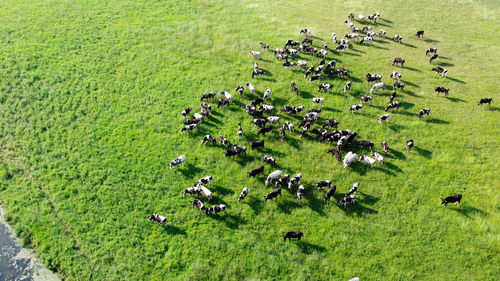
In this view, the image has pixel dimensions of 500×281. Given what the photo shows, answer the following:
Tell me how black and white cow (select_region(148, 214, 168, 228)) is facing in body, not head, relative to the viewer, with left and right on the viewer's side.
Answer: facing to the left of the viewer

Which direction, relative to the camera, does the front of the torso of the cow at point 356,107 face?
to the viewer's left

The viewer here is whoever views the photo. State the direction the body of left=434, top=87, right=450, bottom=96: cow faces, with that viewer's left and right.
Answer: facing to the left of the viewer

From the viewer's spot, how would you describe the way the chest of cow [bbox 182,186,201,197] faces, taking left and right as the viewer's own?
facing to the left of the viewer

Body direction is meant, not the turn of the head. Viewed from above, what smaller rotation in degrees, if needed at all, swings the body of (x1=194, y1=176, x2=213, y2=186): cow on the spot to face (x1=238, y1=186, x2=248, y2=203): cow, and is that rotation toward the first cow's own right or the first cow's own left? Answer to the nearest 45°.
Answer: approximately 135° to the first cow's own left

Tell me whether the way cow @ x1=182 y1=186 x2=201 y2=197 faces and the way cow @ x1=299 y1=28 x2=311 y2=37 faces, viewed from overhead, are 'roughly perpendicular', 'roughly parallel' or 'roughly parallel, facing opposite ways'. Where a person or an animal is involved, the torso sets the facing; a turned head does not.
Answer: roughly parallel

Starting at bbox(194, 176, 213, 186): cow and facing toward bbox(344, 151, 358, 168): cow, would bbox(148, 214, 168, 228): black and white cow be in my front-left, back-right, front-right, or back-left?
back-right

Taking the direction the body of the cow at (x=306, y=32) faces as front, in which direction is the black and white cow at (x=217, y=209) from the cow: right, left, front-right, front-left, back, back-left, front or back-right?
left

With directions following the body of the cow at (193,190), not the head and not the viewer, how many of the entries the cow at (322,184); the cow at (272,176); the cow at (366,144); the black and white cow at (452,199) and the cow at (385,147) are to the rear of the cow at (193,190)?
5

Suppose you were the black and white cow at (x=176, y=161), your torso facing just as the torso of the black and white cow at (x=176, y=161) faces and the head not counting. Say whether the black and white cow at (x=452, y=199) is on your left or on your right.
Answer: on your left

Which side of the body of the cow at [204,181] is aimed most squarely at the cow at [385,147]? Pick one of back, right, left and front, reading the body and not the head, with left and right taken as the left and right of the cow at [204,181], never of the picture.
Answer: back

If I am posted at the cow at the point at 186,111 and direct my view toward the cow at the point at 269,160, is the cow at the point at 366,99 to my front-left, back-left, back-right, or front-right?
front-left

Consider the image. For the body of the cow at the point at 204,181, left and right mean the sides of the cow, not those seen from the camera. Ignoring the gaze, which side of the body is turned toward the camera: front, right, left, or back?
left

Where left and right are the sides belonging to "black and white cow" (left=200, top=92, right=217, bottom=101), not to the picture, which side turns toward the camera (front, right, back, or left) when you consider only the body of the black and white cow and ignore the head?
left
